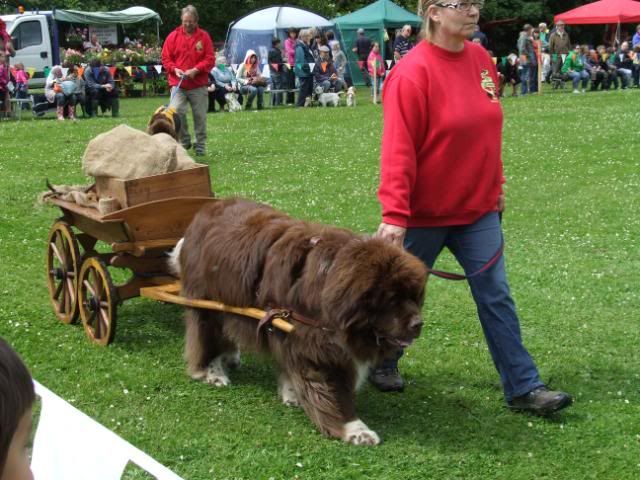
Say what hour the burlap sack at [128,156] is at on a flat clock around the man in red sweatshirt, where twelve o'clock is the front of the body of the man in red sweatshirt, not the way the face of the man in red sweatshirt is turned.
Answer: The burlap sack is roughly at 12 o'clock from the man in red sweatshirt.

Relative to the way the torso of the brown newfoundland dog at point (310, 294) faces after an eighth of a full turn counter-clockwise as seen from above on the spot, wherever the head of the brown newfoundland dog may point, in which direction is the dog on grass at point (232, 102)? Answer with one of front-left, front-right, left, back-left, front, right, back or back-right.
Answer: left

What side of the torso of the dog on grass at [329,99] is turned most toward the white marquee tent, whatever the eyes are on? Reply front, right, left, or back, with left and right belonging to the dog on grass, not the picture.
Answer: right

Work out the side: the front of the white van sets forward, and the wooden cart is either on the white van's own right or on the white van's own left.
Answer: on the white van's own left

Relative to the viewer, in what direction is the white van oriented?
to the viewer's left

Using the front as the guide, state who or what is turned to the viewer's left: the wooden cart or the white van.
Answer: the white van

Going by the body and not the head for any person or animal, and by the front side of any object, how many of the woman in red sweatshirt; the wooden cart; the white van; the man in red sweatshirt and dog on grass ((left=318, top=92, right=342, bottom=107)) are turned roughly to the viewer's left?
2

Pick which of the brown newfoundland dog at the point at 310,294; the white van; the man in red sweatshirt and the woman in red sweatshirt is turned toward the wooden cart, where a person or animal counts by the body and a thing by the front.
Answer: the man in red sweatshirt

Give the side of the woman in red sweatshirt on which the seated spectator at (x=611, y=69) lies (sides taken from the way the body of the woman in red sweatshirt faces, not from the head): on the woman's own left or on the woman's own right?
on the woman's own left

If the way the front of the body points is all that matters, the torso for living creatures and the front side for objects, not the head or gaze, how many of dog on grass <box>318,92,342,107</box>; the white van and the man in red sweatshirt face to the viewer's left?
2

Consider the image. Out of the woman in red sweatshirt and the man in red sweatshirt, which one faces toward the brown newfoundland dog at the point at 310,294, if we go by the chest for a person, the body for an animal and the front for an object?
the man in red sweatshirt

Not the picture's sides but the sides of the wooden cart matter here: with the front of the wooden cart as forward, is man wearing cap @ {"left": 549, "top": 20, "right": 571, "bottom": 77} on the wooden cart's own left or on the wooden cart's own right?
on the wooden cart's own left
